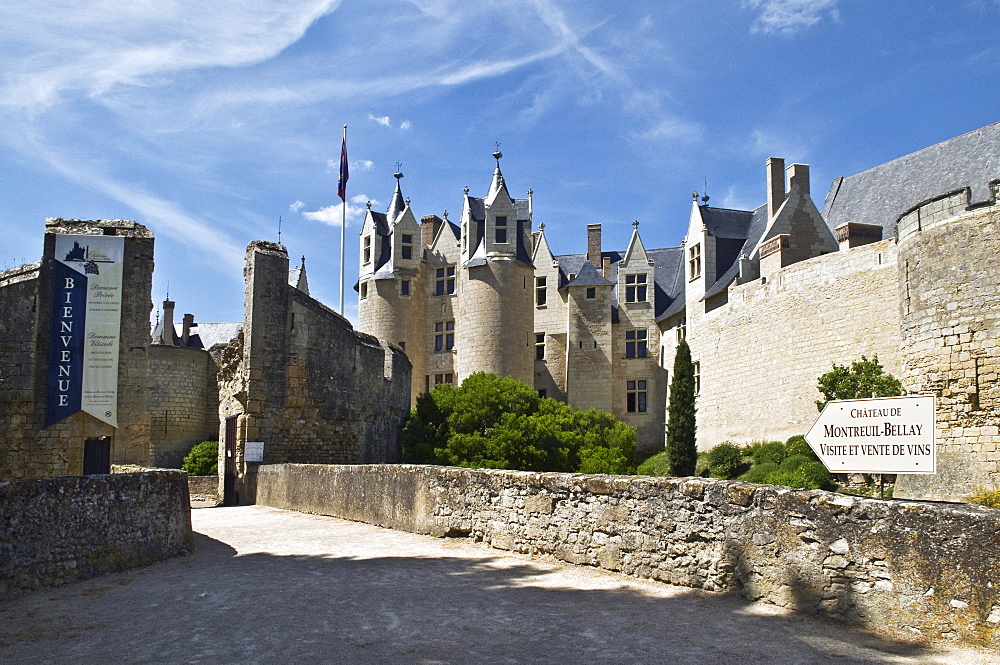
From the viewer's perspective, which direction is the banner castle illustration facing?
toward the camera

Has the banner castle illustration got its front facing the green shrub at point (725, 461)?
no

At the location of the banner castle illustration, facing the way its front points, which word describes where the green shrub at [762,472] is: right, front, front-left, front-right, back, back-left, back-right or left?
left

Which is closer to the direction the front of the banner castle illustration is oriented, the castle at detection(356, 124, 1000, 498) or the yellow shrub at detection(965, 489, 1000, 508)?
the yellow shrub

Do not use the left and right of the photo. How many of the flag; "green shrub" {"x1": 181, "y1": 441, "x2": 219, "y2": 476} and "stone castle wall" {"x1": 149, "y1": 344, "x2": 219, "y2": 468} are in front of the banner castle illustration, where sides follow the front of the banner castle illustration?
0

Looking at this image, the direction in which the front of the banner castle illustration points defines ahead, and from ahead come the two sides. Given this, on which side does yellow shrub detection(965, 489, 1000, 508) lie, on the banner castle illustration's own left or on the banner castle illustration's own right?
on the banner castle illustration's own left

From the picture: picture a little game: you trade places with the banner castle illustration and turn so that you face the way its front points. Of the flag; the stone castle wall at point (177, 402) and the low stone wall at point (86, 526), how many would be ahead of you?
1

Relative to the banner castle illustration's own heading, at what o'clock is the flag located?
The flag is roughly at 7 o'clock from the banner castle illustration.

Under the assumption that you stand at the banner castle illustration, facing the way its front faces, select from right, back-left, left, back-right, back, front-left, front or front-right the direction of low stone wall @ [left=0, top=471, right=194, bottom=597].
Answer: front

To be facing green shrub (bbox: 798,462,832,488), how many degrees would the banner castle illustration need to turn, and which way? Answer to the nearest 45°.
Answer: approximately 90° to its left

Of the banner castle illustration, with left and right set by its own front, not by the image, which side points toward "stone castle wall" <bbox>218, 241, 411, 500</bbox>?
left

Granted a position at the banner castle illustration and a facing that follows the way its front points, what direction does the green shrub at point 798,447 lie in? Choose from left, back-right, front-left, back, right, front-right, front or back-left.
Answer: left

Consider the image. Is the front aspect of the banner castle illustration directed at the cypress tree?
no

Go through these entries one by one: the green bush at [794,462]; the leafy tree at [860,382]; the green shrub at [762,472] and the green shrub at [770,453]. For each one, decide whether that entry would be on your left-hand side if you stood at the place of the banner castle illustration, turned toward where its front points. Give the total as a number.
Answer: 4

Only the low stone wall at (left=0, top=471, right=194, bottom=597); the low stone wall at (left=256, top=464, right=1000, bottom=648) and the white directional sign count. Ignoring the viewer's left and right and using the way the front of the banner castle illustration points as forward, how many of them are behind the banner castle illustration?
0

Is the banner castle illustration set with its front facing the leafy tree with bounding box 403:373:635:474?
no

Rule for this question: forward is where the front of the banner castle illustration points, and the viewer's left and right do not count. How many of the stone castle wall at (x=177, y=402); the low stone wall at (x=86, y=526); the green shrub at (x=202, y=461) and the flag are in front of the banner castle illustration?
1

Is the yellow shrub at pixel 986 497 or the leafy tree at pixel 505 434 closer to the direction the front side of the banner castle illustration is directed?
the yellow shrub

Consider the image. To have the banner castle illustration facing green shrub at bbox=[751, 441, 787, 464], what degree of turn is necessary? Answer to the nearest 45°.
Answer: approximately 90° to its left
